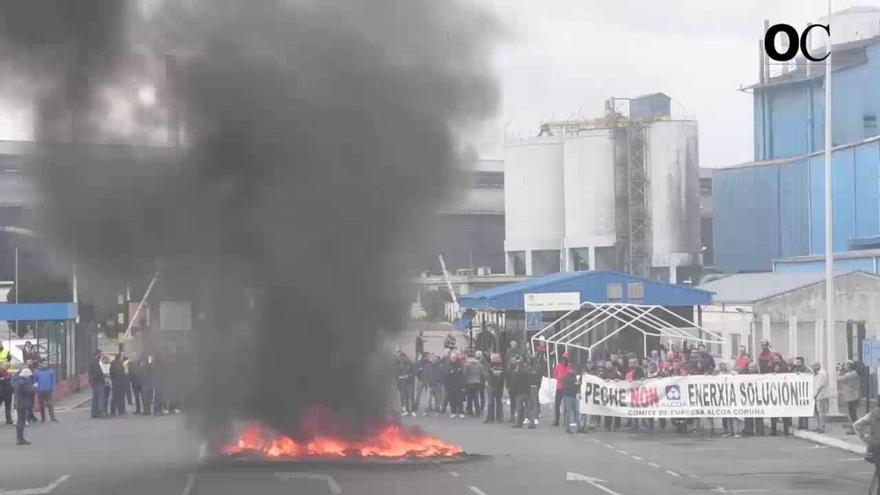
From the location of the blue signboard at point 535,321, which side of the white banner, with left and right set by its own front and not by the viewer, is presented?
back

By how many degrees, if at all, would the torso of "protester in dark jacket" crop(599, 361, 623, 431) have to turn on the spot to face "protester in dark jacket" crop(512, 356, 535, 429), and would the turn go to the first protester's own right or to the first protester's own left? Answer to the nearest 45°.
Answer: approximately 90° to the first protester's own right

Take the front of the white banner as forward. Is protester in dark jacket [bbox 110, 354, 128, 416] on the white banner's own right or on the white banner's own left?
on the white banner's own right

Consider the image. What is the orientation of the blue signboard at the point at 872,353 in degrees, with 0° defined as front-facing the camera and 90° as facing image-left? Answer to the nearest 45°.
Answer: approximately 0°

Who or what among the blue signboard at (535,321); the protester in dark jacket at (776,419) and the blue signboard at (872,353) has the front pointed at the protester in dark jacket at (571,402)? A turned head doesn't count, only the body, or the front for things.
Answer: the blue signboard at (535,321)

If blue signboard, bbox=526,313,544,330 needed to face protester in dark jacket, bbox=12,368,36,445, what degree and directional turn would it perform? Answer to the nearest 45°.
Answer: approximately 45° to its right

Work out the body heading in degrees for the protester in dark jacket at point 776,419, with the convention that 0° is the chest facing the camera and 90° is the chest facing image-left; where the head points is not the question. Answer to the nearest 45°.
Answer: approximately 0°

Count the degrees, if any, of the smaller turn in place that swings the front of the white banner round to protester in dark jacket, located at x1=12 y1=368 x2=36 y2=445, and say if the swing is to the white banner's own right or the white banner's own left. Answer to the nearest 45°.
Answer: approximately 90° to the white banner's own right
